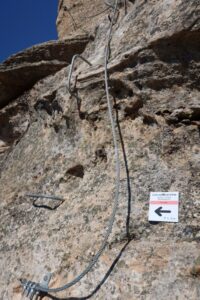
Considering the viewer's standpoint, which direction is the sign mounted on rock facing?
facing the viewer

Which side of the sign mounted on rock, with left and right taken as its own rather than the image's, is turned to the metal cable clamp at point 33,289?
right

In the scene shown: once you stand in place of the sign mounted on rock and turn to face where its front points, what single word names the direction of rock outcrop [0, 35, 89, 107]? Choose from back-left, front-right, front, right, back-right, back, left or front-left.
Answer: back-right
